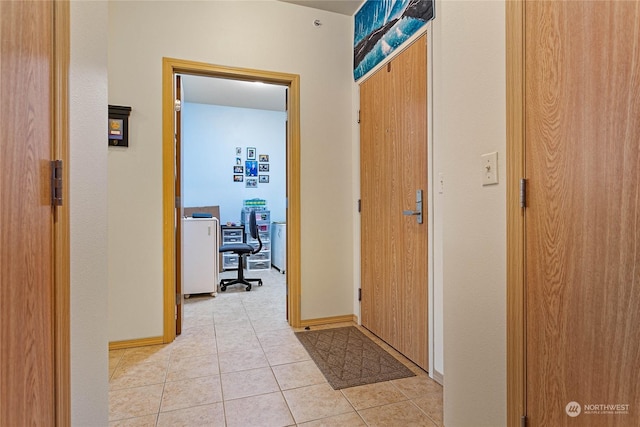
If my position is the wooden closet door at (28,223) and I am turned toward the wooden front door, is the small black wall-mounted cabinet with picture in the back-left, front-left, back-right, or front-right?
front-left

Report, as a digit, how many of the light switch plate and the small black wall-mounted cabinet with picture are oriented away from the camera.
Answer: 0

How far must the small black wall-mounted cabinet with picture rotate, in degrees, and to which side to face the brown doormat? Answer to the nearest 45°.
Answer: approximately 45° to its left

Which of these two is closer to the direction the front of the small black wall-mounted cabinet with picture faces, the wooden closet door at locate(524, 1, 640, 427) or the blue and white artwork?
the wooden closet door

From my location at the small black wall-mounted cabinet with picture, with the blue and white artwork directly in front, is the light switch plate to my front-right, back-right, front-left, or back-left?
front-right

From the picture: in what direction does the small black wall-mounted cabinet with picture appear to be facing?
toward the camera

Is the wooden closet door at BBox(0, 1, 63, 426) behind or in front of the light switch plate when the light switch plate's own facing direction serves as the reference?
in front

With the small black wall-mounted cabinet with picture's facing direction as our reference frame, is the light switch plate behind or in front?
in front

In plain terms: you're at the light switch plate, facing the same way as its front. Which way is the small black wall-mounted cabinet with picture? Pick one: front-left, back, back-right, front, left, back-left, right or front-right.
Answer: front-right

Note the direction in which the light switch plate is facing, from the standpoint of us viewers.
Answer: facing the viewer and to the left of the viewer

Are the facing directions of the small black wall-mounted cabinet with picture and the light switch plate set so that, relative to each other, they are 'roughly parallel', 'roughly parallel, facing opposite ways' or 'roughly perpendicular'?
roughly perpendicular

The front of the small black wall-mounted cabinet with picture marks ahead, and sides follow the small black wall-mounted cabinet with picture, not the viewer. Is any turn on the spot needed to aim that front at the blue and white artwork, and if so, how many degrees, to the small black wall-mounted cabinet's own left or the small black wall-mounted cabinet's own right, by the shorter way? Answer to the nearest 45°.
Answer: approximately 45° to the small black wall-mounted cabinet's own left

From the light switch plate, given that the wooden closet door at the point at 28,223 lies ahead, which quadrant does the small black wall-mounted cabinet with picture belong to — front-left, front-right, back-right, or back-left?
front-right
